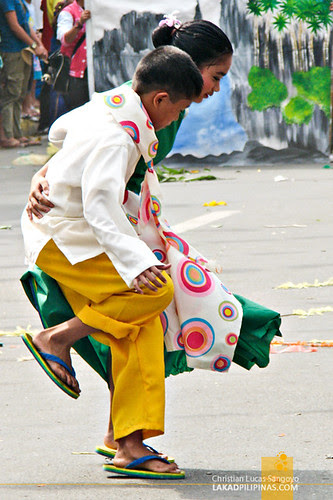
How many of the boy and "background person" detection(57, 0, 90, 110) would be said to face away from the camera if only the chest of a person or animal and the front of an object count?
0

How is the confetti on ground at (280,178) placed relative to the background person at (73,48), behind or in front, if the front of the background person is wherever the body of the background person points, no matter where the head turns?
in front

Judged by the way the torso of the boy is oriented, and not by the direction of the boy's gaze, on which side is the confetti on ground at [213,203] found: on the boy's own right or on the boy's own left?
on the boy's own left

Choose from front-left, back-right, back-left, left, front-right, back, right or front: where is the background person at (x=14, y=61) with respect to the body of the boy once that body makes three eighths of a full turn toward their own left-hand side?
front-right

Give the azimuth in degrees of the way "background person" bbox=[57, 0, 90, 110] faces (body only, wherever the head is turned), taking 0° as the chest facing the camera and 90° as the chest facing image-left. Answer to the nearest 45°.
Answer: approximately 315°

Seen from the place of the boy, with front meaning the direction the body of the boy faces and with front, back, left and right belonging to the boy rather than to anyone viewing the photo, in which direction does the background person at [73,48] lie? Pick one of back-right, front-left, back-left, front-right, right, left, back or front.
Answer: left

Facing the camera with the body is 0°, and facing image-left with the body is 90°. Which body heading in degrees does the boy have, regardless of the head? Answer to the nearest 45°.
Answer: approximately 270°

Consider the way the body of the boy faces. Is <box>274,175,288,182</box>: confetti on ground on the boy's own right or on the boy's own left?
on the boy's own left
